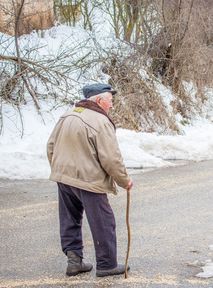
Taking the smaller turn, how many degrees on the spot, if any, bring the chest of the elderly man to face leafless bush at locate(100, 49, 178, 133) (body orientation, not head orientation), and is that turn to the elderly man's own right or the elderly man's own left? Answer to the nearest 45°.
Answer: approximately 45° to the elderly man's own left

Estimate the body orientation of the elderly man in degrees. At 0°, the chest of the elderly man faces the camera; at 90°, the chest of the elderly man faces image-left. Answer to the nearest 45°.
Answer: approximately 225°

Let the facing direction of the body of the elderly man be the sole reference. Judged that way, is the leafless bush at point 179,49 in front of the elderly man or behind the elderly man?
in front

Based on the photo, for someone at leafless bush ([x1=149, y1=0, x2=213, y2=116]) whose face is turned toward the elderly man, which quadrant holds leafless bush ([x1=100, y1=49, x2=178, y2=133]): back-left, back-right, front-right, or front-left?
front-right

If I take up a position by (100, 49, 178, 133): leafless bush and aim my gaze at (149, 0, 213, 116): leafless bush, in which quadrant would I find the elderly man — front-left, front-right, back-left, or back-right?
back-right

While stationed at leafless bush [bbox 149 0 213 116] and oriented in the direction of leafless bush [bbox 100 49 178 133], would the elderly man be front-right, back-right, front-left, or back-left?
front-left

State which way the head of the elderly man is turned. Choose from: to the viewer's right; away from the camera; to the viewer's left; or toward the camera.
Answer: to the viewer's right

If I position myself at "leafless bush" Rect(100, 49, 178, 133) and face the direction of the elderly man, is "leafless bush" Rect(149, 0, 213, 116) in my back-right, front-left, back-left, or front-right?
back-left
